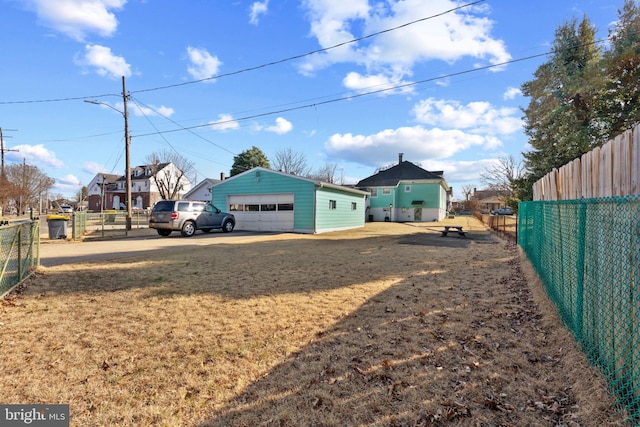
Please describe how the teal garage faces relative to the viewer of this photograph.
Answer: facing the viewer and to the left of the viewer

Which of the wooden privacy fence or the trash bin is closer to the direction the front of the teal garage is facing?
the trash bin

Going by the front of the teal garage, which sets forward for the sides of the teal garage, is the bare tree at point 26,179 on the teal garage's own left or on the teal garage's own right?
on the teal garage's own right

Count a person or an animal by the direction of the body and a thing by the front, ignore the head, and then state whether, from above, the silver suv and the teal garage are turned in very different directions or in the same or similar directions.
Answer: very different directions

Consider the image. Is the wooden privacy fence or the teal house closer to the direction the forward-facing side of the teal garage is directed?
the wooden privacy fence

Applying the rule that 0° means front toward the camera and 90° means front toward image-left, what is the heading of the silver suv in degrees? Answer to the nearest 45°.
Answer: approximately 225°

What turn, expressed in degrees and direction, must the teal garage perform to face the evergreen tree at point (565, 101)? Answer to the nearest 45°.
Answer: approximately 90° to its left

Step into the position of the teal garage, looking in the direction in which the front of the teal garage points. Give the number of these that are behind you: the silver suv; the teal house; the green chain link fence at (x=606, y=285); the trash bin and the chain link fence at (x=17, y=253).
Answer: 1

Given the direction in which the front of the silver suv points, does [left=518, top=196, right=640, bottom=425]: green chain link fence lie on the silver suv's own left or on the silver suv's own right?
on the silver suv's own right

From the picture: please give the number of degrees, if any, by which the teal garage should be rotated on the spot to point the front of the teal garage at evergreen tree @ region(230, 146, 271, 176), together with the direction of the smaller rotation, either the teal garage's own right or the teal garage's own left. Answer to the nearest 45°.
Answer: approximately 135° to the teal garage's own right

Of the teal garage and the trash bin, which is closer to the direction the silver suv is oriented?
the teal garage

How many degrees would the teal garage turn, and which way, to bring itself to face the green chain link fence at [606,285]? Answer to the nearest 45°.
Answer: approximately 45° to its left

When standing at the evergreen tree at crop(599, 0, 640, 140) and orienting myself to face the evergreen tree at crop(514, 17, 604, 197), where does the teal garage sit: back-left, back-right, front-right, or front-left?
front-left

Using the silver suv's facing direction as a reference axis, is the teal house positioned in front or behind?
in front

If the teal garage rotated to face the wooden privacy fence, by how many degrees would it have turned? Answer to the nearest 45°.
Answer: approximately 45° to its left
